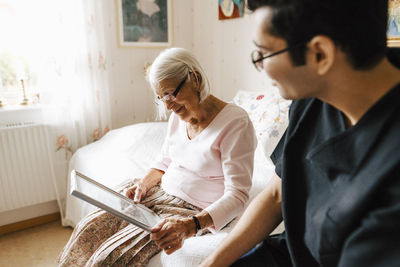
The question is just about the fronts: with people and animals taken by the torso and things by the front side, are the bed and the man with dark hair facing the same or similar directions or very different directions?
same or similar directions

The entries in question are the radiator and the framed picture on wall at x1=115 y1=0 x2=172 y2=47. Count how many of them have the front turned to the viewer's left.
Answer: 0

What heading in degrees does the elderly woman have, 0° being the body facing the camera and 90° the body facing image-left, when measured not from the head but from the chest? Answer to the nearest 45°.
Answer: approximately 45°

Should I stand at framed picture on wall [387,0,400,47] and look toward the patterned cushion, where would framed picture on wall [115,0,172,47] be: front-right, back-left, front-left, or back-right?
front-right

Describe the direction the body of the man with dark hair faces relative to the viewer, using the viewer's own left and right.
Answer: facing the viewer and to the left of the viewer

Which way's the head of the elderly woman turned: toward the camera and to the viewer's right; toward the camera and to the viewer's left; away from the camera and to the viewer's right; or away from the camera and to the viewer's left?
toward the camera and to the viewer's left

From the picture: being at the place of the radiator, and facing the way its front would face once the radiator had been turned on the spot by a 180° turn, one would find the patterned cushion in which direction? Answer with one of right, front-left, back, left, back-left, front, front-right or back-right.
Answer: back

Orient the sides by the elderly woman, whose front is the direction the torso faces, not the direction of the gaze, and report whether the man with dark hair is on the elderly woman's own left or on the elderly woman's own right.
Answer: on the elderly woman's own left

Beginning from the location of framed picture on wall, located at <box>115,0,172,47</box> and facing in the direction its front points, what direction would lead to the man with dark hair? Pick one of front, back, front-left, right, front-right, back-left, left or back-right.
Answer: front

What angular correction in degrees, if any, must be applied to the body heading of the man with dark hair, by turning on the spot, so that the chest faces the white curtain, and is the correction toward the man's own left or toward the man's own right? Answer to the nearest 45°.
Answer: approximately 90° to the man's own right

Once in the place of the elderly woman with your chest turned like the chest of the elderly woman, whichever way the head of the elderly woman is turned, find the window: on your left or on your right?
on your right

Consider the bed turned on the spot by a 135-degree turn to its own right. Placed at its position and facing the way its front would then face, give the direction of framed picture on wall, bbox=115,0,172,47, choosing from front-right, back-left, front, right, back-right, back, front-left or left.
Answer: front

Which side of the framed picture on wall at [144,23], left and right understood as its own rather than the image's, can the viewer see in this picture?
front

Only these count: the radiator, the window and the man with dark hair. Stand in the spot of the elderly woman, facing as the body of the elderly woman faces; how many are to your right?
2

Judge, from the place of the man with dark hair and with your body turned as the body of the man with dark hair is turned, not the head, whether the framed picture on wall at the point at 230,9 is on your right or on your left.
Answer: on your right
